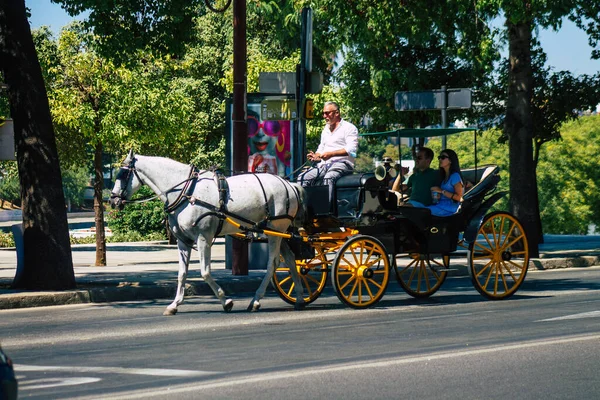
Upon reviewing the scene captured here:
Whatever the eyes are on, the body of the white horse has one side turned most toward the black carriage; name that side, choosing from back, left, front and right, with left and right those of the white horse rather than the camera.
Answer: back

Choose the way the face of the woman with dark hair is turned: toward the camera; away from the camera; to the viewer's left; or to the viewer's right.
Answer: to the viewer's left

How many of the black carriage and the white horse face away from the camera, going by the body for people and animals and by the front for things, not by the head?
0

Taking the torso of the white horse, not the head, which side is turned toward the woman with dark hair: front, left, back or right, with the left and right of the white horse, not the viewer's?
back

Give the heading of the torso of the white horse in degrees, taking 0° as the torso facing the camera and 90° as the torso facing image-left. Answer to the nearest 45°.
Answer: approximately 90°

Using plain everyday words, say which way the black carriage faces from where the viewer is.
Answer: facing the viewer and to the left of the viewer

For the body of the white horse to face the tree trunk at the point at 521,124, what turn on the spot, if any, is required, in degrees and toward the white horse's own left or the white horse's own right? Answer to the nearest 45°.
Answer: approximately 135° to the white horse's own right

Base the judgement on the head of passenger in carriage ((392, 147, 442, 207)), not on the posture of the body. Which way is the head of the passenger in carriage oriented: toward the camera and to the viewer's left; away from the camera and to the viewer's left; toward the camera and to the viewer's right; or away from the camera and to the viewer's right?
toward the camera and to the viewer's left

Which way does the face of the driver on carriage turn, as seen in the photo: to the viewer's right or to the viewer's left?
to the viewer's left
